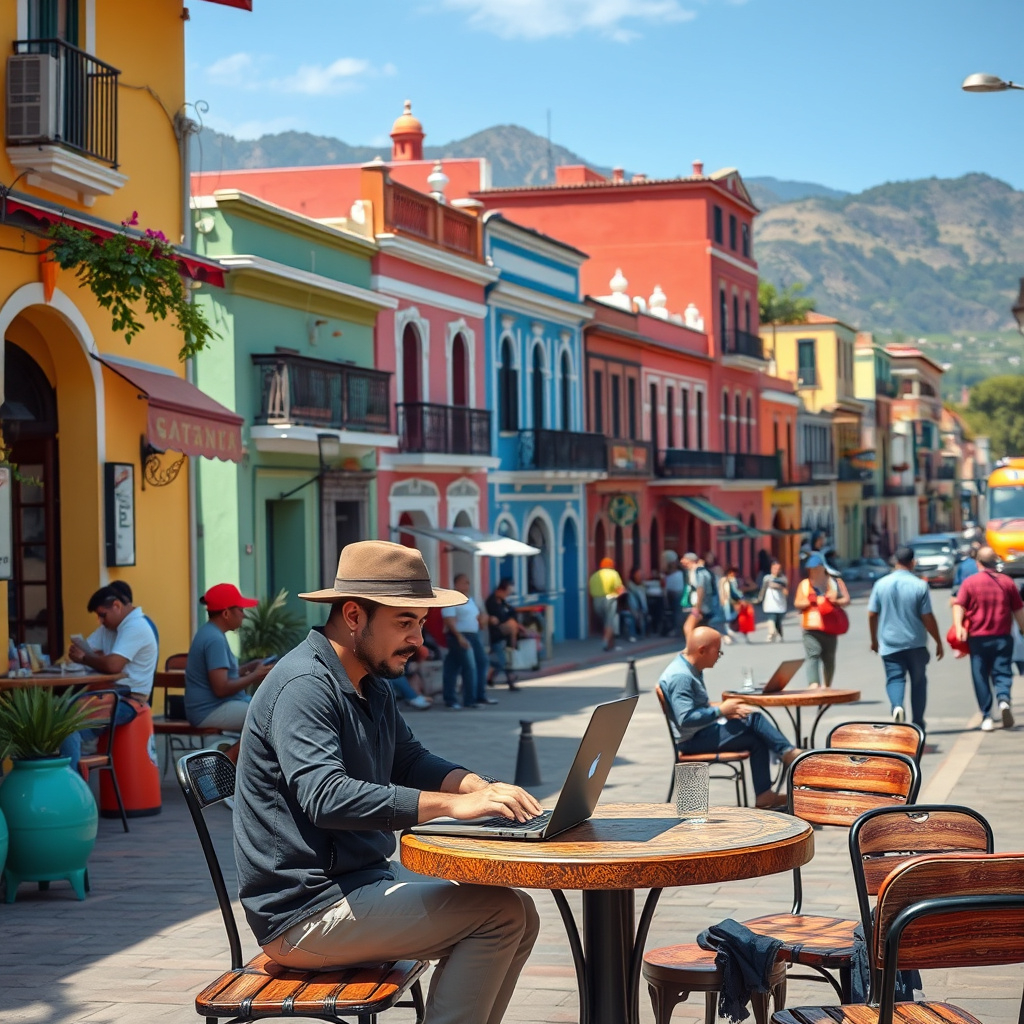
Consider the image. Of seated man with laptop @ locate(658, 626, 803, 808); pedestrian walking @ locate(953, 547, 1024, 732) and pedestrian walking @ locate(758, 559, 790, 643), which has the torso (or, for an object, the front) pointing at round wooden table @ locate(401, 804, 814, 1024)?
pedestrian walking @ locate(758, 559, 790, 643)

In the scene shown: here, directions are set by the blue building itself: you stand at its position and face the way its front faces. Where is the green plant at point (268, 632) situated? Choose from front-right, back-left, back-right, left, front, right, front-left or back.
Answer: front-right

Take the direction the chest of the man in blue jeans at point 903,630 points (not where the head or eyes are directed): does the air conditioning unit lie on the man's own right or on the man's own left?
on the man's own left

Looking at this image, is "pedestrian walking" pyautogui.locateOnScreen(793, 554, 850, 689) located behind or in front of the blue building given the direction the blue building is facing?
in front

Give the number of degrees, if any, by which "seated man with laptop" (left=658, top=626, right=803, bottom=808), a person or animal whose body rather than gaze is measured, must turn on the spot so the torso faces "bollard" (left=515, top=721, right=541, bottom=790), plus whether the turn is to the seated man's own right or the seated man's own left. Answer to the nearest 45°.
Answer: approximately 135° to the seated man's own left

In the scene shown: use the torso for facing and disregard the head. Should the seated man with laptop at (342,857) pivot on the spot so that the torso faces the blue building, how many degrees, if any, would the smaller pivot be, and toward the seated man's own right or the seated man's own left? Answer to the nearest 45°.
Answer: approximately 90° to the seated man's own left

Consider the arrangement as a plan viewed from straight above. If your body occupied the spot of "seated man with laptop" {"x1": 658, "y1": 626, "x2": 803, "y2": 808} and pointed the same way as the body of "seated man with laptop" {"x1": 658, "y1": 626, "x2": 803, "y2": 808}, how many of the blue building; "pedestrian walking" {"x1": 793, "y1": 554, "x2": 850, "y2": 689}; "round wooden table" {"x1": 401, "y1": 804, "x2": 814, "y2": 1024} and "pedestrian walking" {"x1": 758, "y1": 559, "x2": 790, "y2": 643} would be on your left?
3

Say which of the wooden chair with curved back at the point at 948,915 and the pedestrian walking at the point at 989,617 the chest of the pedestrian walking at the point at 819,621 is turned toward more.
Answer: the wooden chair with curved back

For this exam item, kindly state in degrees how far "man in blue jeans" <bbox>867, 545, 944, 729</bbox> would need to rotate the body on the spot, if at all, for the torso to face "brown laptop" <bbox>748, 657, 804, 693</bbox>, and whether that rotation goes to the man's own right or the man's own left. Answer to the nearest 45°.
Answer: approximately 180°

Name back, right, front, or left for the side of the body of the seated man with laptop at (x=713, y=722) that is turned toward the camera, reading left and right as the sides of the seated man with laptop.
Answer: right

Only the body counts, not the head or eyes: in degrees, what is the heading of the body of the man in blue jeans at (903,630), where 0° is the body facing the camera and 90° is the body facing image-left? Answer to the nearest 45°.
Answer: approximately 180°

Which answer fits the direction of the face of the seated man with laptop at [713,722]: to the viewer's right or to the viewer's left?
to the viewer's right

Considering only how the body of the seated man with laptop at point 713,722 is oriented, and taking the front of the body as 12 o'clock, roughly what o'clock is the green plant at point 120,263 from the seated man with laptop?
The green plant is roughly at 7 o'clock from the seated man with laptop.

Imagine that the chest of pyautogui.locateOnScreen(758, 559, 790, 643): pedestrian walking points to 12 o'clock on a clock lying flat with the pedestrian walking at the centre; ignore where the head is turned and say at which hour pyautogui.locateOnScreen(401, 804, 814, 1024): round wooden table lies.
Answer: The round wooden table is roughly at 12 o'clock from the pedestrian walking.

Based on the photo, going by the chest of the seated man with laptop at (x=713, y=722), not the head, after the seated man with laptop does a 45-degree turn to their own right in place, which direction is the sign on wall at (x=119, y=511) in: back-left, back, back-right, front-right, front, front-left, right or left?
back
